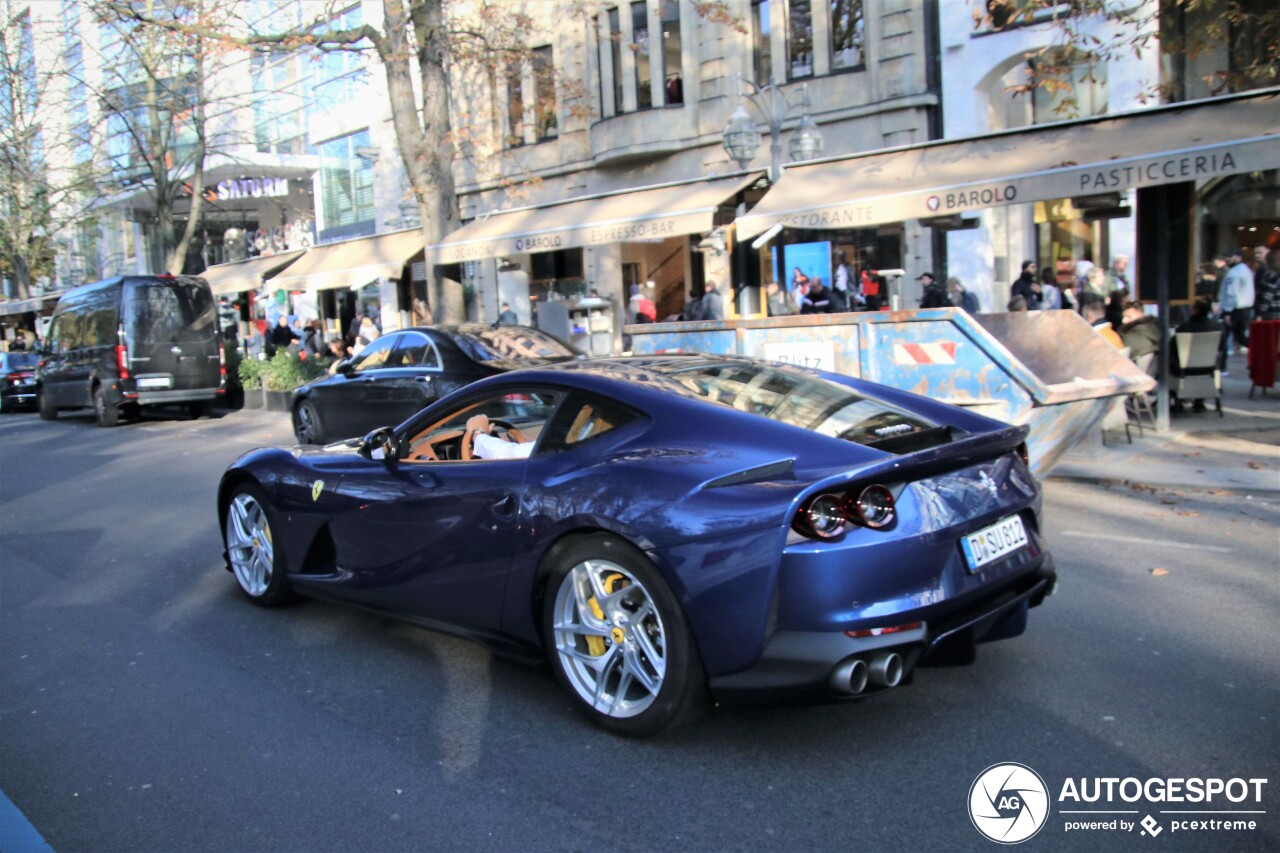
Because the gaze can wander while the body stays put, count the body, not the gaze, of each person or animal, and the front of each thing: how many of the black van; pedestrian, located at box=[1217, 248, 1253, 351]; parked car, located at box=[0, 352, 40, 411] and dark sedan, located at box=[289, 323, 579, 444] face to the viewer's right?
0

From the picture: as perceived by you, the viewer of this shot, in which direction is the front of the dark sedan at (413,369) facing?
facing away from the viewer and to the left of the viewer

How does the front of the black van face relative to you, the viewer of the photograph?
facing away from the viewer and to the left of the viewer

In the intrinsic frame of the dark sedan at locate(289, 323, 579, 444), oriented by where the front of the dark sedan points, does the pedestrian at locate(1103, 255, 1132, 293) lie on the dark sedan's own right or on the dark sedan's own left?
on the dark sedan's own right

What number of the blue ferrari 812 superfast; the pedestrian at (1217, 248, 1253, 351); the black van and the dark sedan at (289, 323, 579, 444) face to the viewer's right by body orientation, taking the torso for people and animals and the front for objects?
0

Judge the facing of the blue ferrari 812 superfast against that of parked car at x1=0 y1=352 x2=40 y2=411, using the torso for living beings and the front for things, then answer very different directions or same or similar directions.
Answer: same or similar directions

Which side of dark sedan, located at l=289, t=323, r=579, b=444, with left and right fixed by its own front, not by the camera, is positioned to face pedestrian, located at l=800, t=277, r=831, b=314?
right

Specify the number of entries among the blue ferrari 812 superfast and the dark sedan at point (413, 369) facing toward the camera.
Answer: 0

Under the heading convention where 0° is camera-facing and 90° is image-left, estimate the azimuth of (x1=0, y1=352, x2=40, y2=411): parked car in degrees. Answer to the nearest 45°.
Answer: approximately 135°
